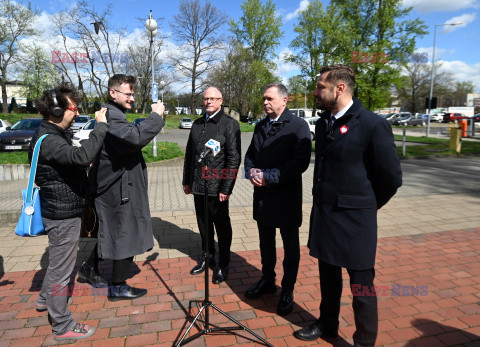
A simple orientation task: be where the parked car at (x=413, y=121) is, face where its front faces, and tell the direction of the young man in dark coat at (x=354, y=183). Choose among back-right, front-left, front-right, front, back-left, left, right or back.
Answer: left

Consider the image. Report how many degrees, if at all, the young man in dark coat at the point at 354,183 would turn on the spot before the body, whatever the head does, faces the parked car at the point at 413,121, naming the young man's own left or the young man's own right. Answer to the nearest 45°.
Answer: approximately 135° to the young man's own right

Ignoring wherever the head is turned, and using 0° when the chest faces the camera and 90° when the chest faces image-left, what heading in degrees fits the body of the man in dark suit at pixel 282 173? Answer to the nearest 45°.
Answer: approximately 45°

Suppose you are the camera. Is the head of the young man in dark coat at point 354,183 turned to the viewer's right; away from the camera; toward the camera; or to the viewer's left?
to the viewer's left

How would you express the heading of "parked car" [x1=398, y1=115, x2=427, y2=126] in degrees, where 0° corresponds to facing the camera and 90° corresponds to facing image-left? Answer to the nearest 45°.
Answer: approximately 90°

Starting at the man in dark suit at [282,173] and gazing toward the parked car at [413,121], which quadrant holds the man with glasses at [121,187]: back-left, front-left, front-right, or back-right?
back-left

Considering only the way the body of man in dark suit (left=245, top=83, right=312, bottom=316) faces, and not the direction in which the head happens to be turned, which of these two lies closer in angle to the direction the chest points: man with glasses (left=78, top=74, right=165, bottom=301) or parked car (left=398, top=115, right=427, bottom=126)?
the man with glasses

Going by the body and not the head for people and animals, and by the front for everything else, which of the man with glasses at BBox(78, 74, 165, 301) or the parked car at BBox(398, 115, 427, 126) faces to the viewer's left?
the parked car

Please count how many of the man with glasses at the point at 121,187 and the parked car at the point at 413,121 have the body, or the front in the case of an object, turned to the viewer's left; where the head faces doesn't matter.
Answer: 1
